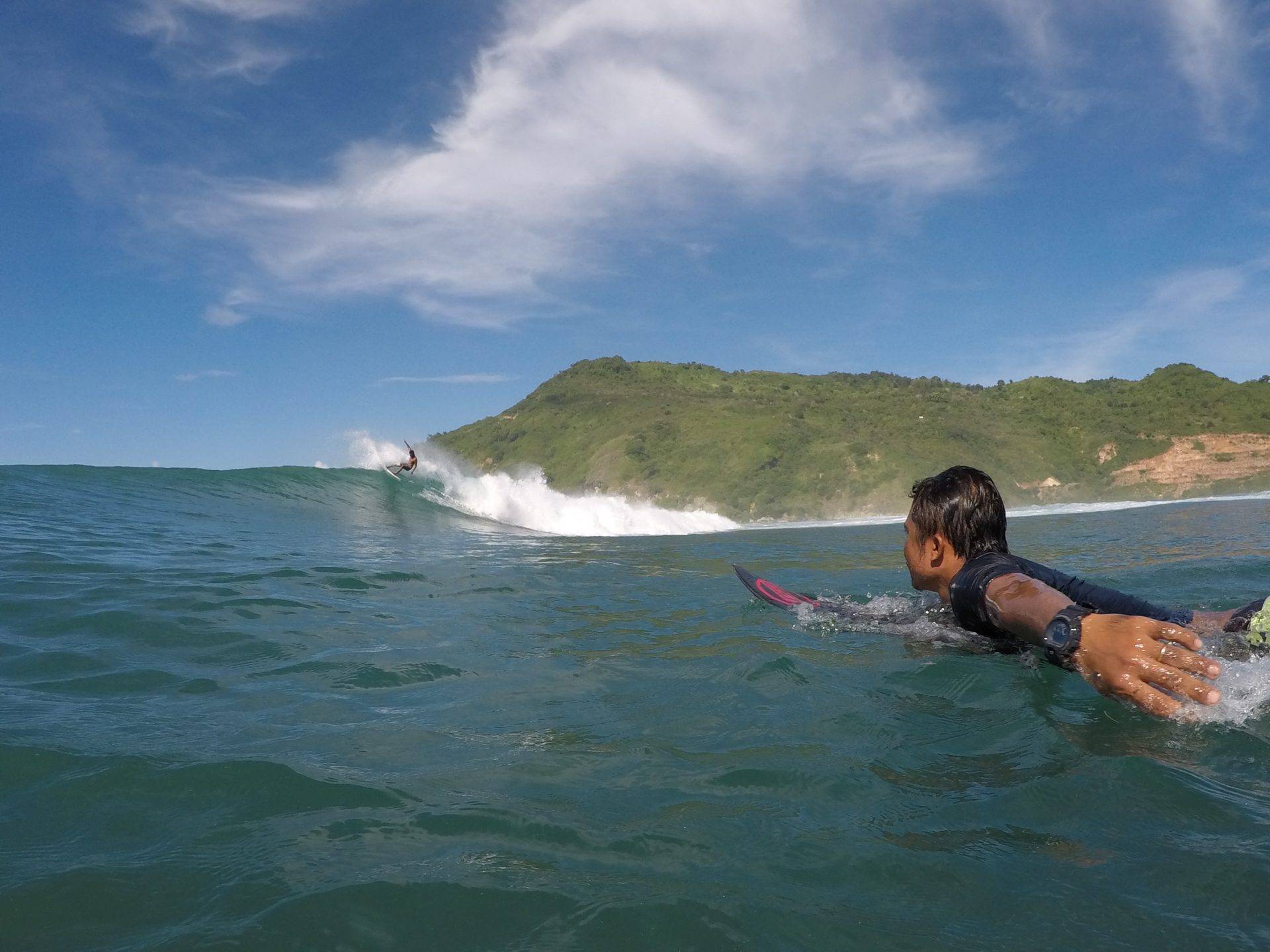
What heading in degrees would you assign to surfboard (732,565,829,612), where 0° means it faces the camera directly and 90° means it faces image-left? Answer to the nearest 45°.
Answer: approximately 90°

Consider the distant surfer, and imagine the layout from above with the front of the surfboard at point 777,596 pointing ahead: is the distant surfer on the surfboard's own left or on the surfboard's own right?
on the surfboard's own right
